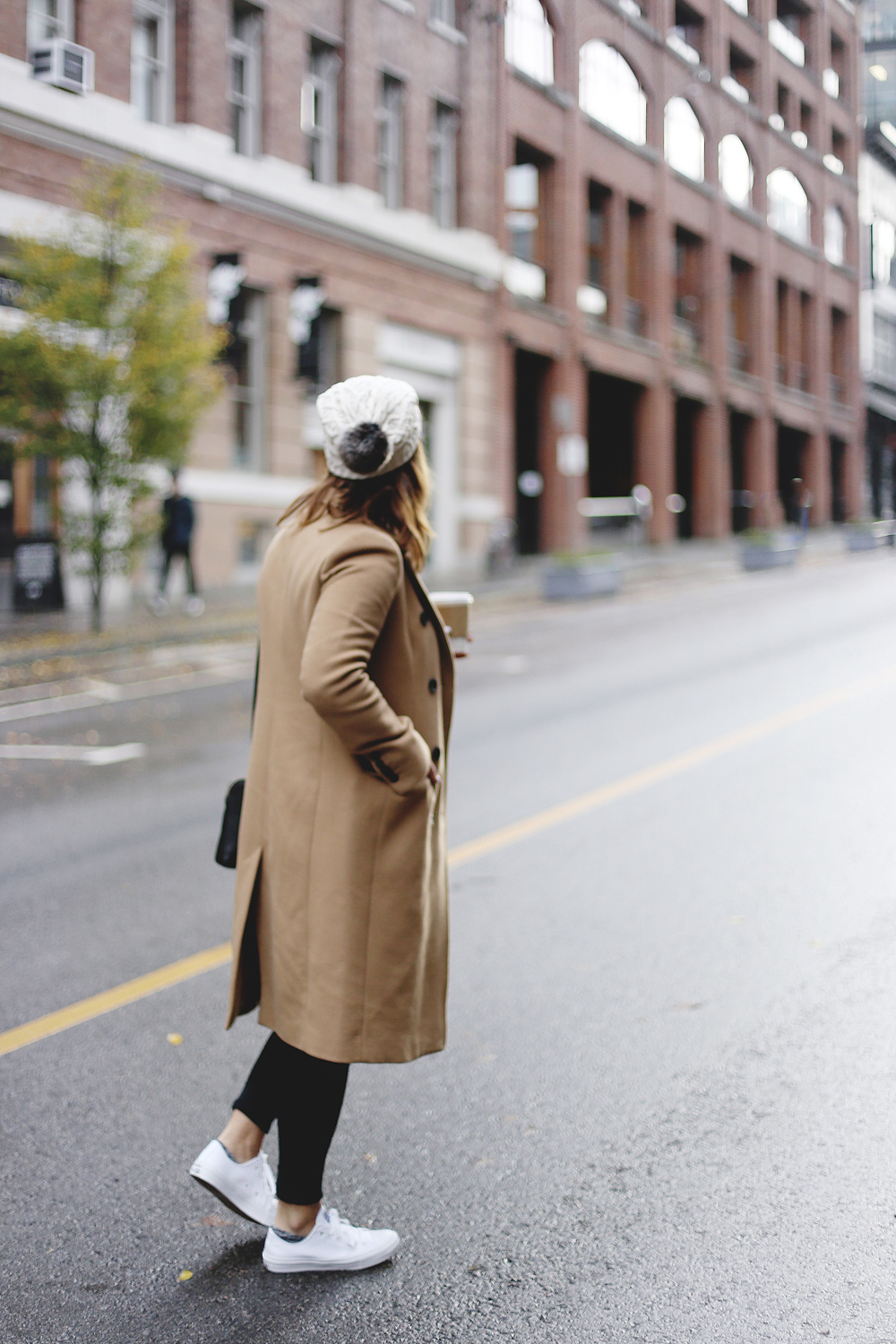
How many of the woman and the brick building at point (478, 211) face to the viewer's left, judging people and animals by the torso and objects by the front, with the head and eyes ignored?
0

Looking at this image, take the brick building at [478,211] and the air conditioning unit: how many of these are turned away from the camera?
0

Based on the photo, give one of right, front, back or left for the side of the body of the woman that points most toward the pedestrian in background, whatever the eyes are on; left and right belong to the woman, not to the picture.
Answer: left

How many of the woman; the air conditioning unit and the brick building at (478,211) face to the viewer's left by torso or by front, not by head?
0

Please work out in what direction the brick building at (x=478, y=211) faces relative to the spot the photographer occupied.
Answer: facing the viewer and to the right of the viewer

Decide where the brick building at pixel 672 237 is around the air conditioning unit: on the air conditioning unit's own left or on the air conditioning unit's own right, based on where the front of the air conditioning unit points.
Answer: on the air conditioning unit's own left

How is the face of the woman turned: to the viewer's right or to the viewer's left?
to the viewer's right

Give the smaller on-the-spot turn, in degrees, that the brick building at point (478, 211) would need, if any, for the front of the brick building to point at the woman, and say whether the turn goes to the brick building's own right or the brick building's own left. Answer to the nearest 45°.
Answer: approximately 45° to the brick building's own right

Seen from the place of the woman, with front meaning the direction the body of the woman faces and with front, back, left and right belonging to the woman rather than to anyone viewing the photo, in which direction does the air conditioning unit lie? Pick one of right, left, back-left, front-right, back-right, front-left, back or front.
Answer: left
